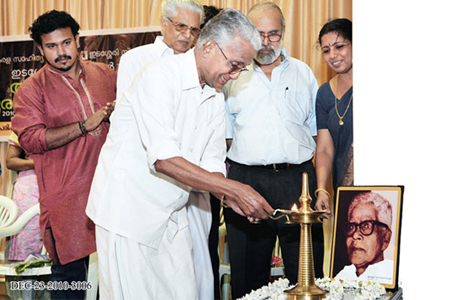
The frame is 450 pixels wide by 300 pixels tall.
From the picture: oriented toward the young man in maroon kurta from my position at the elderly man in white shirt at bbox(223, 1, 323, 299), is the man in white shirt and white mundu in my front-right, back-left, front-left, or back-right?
front-left

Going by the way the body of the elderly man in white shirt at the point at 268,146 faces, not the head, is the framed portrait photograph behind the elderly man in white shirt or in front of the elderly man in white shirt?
in front

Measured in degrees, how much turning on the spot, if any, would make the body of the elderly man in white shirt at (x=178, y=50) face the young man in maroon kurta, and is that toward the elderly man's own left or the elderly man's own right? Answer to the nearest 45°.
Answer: approximately 135° to the elderly man's own right

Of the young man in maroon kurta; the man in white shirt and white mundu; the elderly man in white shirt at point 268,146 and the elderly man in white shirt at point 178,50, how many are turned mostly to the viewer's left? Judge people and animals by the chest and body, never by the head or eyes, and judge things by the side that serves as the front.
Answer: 0

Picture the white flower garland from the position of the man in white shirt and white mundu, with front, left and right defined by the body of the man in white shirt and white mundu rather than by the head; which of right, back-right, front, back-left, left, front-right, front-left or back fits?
front

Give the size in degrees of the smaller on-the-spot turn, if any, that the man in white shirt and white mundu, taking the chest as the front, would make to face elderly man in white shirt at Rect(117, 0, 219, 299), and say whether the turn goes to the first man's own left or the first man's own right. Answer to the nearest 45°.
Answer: approximately 135° to the first man's own left

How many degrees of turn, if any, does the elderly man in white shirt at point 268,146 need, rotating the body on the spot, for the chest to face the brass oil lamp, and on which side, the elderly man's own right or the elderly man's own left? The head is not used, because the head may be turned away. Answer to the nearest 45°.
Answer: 0° — they already face it

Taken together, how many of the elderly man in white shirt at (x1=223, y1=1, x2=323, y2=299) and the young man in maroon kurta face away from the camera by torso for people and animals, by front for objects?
0

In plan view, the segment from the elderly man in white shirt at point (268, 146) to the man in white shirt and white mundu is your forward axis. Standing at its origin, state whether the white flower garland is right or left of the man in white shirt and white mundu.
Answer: left

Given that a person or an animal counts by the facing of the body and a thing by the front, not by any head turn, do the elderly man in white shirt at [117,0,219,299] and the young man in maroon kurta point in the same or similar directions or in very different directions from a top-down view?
same or similar directions

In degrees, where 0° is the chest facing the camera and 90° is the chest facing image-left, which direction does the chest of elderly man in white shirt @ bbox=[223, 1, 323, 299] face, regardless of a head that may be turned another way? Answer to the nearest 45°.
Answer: approximately 0°

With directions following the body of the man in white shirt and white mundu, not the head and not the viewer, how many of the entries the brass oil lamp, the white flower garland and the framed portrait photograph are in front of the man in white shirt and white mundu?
3
